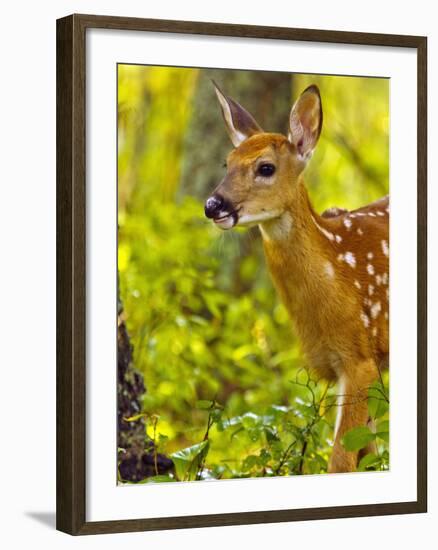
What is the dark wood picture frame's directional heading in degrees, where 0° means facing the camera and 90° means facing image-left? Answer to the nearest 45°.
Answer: approximately 315°
